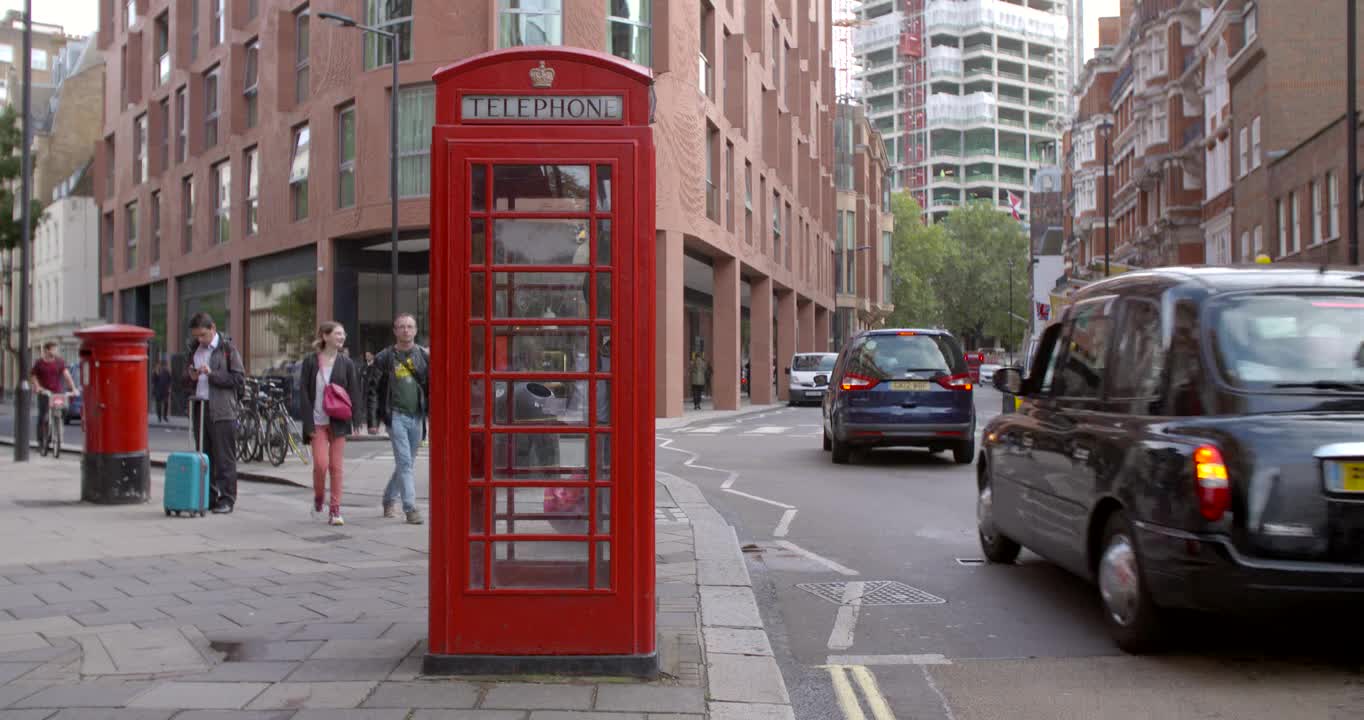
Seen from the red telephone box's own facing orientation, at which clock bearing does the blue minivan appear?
The blue minivan is roughly at 7 o'clock from the red telephone box.

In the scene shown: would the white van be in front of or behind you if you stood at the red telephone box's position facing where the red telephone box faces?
behind

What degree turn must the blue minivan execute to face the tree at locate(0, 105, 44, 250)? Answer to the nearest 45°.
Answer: approximately 45° to its left

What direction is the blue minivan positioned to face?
away from the camera

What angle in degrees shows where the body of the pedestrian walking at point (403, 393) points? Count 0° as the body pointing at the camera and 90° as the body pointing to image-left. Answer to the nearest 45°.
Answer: approximately 0°

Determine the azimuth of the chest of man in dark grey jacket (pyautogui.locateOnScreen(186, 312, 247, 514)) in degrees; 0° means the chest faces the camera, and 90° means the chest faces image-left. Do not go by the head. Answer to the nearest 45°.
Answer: approximately 45°

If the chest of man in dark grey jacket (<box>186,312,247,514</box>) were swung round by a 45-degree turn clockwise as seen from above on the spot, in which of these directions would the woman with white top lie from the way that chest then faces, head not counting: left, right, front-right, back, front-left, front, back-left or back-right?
back-left

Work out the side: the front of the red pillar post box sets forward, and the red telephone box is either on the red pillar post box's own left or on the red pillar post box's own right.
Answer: on the red pillar post box's own left
